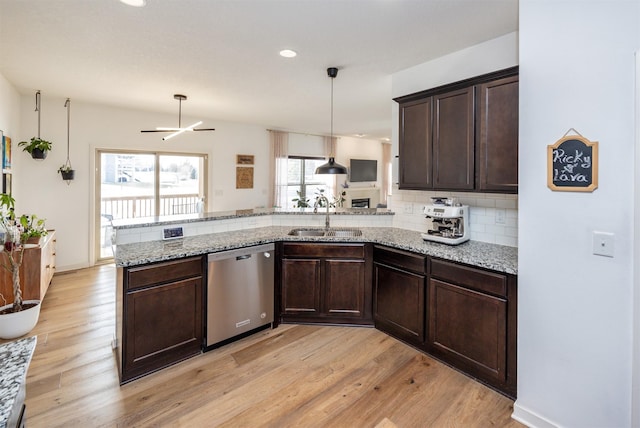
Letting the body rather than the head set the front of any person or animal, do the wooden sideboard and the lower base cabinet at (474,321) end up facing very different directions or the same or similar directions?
very different directions

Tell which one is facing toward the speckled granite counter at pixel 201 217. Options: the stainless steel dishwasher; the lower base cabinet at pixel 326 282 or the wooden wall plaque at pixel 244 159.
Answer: the wooden wall plaque

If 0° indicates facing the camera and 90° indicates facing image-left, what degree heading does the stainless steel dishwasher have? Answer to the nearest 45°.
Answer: approximately 315°

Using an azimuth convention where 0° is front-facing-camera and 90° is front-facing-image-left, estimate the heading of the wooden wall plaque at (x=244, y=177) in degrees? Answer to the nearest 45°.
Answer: approximately 0°

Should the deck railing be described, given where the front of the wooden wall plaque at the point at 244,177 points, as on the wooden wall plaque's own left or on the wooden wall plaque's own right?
on the wooden wall plaque's own right

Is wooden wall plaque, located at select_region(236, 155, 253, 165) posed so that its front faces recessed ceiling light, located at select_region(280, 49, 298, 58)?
yes
